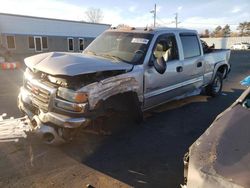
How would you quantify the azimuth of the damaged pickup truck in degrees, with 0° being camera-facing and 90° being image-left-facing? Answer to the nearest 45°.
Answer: approximately 45°

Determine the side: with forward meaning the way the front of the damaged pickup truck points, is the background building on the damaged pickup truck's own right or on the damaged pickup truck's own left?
on the damaged pickup truck's own right
